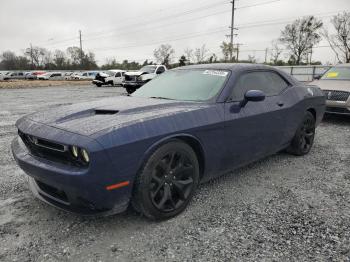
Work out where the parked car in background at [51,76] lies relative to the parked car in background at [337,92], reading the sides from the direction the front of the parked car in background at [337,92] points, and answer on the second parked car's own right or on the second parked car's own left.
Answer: on the second parked car's own right

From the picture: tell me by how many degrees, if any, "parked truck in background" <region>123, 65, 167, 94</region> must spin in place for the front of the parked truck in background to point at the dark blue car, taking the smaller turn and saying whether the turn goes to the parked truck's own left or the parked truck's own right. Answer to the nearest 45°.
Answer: approximately 45° to the parked truck's own left

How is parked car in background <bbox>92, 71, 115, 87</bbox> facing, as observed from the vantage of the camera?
facing the viewer and to the left of the viewer

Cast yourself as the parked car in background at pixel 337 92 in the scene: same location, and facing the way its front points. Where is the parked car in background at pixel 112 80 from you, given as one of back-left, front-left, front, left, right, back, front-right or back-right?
back-right

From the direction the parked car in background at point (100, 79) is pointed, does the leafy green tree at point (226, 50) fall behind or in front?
behind

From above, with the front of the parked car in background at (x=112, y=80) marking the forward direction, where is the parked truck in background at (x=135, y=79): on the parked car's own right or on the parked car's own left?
on the parked car's own left

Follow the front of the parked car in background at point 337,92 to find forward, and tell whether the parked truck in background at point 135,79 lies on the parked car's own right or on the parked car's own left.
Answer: on the parked car's own right

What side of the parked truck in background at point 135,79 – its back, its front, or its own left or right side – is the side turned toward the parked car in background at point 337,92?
left

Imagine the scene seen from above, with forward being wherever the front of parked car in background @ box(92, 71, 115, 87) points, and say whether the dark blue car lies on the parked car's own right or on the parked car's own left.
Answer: on the parked car's own left
